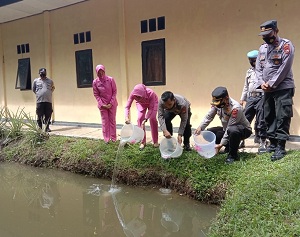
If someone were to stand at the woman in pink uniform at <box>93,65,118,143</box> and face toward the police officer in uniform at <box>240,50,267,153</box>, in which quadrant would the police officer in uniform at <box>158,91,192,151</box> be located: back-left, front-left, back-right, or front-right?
front-right

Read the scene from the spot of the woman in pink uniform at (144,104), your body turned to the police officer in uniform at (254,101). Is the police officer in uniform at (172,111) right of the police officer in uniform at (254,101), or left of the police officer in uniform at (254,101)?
right

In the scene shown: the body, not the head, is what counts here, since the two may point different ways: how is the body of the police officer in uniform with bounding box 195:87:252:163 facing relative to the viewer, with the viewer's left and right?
facing the viewer and to the left of the viewer

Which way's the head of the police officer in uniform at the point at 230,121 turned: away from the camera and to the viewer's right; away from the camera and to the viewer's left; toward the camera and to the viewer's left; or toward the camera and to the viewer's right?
toward the camera and to the viewer's left

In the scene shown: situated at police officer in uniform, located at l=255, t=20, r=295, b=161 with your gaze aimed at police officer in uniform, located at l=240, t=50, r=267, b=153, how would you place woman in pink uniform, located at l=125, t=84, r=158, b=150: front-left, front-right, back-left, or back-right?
front-left

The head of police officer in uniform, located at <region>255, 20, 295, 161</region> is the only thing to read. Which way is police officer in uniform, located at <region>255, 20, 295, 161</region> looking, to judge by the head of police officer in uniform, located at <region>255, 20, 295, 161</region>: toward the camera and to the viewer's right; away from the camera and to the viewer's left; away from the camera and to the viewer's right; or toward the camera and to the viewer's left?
toward the camera and to the viewer's left

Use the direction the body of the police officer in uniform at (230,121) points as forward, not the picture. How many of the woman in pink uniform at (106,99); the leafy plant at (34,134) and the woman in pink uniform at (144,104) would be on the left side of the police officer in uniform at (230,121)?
0

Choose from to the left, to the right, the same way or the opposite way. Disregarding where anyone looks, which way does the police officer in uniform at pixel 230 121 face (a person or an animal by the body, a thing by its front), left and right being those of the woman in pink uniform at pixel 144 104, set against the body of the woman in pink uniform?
the same way

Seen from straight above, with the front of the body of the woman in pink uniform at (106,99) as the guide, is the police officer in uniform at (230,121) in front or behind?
in front

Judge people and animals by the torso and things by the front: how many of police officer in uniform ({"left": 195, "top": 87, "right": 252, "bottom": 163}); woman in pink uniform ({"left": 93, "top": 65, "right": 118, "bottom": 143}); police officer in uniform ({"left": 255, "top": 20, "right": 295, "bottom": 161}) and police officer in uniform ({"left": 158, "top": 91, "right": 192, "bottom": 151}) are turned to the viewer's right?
0

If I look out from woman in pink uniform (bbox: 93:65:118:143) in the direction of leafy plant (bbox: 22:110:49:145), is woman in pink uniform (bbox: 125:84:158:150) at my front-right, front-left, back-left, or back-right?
back-left

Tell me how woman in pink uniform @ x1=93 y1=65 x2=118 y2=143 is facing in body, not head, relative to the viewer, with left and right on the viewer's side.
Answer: facing the viewer

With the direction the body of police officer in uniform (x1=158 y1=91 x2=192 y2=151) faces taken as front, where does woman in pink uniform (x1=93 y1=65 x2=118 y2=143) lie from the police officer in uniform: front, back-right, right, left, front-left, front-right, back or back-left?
right

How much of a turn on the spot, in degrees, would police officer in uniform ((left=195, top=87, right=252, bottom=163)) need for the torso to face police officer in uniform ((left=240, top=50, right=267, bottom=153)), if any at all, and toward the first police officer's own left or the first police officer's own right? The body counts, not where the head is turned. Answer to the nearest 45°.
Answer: approximately 135° to the first police officer's own right

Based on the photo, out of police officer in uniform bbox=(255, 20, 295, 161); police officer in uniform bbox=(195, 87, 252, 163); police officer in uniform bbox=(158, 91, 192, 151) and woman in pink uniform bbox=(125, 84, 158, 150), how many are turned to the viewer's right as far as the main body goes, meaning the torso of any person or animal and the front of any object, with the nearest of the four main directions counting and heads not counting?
0

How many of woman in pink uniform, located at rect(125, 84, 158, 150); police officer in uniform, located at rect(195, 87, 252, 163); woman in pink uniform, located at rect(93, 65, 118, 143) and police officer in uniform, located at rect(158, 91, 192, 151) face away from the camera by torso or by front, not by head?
0

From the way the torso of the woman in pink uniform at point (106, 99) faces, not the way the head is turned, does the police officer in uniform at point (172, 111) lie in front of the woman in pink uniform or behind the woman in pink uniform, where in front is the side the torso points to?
in front
